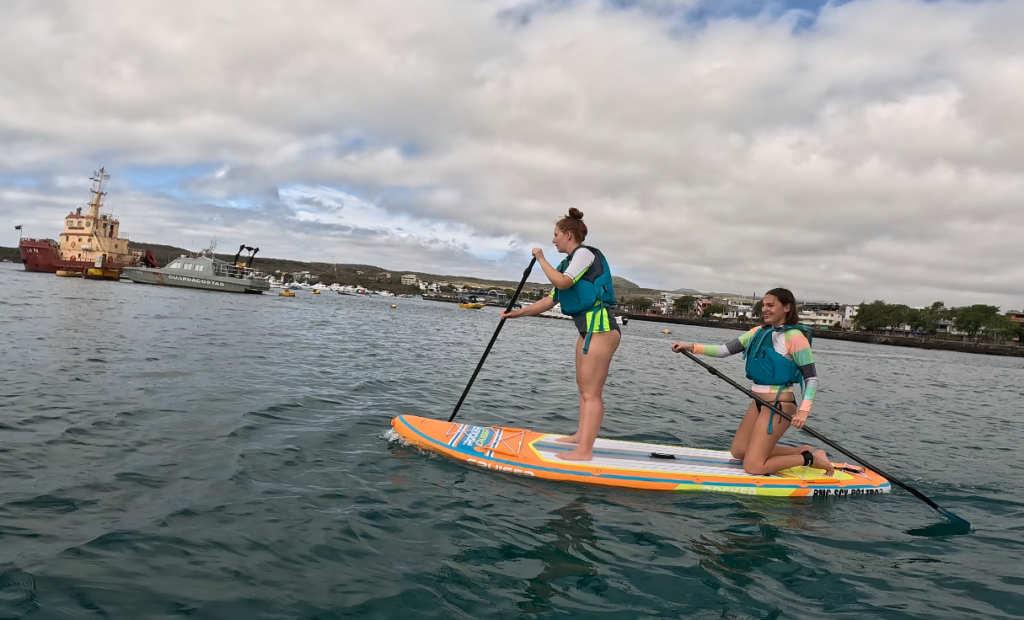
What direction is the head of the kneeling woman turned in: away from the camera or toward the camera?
toward the camera

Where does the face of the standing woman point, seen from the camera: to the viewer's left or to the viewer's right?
to the viewer's left

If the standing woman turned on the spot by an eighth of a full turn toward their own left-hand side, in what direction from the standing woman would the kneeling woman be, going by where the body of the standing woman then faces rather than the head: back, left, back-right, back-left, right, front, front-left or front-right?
back-left

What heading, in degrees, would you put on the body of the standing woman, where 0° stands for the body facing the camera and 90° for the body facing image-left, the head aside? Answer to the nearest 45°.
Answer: approximately 90°

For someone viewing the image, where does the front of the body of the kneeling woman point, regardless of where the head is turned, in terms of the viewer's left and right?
facing the viewer and to the left of the viewer

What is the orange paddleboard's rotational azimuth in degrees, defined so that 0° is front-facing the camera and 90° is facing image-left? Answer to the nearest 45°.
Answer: approximately 90°
